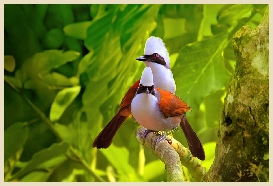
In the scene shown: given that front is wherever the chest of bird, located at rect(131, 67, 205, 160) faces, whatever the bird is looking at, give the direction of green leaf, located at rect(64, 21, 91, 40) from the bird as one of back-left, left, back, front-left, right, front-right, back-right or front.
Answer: right

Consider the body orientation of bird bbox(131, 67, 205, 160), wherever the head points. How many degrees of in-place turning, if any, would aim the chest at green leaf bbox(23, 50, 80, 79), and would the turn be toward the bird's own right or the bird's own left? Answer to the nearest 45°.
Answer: approximately 90° to the bird's own right

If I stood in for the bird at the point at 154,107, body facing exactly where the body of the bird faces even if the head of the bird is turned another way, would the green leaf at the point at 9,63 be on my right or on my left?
on my right

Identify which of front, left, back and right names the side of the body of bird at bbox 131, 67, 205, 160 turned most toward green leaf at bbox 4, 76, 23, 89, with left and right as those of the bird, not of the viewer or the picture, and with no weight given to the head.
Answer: right
